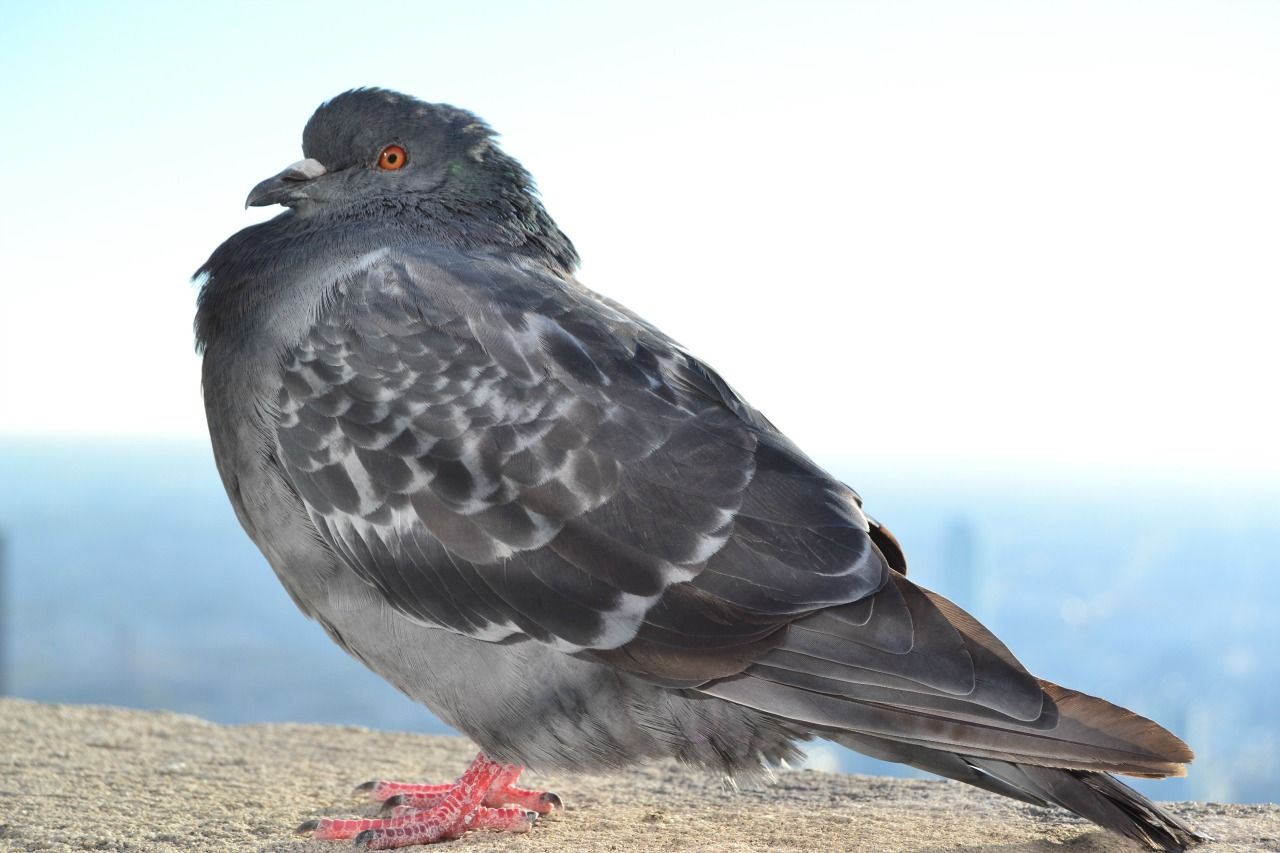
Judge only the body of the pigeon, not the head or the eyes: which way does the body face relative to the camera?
to the viewer's left
